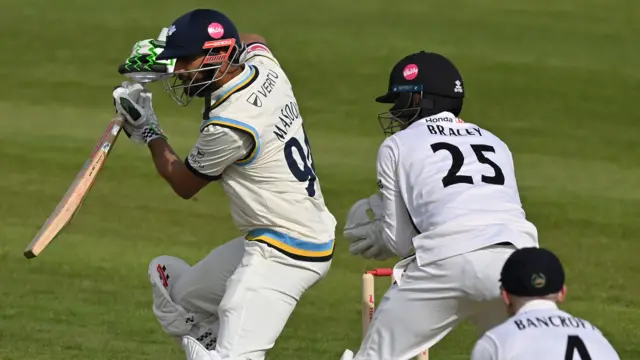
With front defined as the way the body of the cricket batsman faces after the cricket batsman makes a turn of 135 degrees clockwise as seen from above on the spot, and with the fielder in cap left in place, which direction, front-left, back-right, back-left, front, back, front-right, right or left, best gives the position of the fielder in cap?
right

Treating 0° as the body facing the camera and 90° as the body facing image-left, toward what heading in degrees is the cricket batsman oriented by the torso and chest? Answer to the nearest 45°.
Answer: approximately 90°
